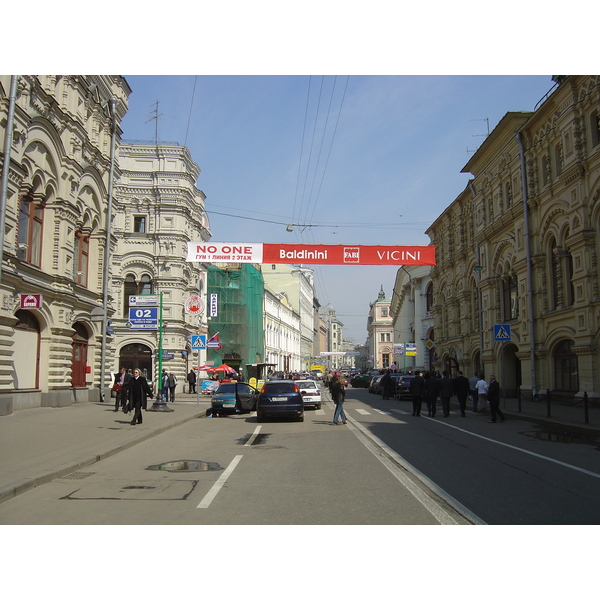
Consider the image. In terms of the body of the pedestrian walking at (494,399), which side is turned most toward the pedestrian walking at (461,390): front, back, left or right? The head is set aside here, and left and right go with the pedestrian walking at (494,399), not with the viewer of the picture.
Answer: right

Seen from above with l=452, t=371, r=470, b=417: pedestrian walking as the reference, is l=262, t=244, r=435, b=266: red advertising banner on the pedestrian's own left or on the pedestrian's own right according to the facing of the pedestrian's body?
on the pedestrian's own left

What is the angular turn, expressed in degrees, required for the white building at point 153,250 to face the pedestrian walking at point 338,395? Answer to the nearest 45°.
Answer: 0° — it already faces them

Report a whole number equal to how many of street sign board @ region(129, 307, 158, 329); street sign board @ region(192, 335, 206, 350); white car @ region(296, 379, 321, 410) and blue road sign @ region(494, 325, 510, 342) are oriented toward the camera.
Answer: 3

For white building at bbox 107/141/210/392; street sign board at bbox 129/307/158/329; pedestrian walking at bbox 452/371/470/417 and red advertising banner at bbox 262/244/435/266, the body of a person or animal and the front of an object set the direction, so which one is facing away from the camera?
the pedestrian walking

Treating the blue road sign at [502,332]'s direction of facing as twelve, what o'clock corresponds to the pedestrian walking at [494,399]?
The pedestrian walking is roughly at 12 o'clock from the blue road sign.

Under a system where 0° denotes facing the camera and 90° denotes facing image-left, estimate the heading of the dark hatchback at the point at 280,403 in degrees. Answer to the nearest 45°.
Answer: approximately 180°
